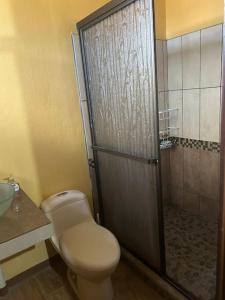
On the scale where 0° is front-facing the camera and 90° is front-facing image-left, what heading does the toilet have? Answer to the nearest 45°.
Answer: approximately 315°

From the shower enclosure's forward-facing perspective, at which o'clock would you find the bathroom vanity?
The bathroom vanity is roughly at 12 o'clock from the shower enclosure.

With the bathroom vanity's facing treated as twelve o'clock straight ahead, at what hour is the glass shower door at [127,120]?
The glass shower door is roughly at 10 o'clock from the bathroom vanity.

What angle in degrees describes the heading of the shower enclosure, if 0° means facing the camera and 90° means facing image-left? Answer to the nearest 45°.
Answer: approximately 45°
